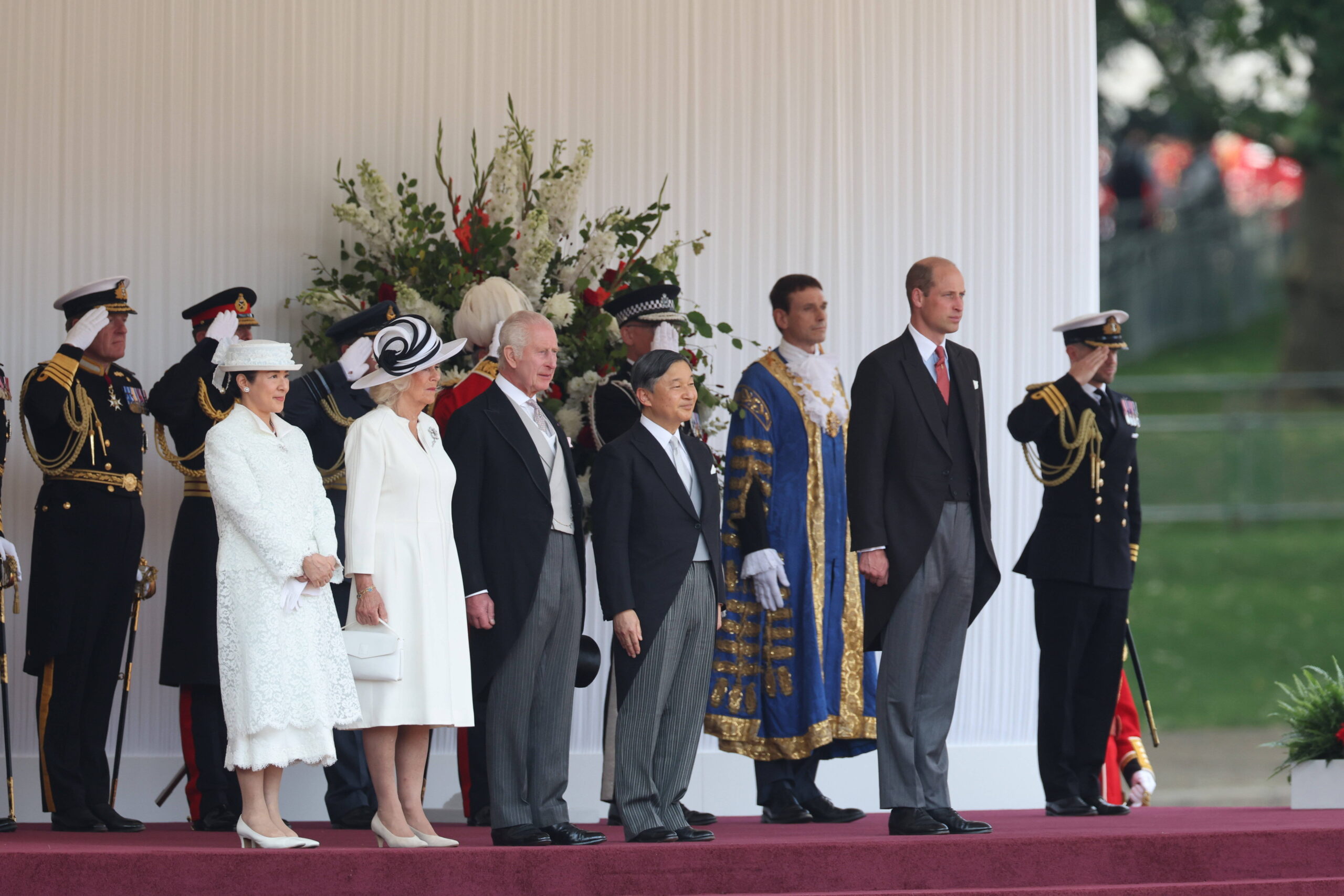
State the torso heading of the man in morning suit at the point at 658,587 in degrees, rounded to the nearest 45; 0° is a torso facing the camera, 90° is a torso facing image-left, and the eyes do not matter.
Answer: approximately 315°

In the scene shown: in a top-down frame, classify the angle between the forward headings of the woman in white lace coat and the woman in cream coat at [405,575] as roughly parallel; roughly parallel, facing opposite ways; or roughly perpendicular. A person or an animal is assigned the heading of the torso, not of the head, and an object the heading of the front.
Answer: roughly parallel

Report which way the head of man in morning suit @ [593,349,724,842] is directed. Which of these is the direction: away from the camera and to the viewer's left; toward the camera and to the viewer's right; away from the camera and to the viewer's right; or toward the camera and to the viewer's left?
toward the camera and to the viewer's right

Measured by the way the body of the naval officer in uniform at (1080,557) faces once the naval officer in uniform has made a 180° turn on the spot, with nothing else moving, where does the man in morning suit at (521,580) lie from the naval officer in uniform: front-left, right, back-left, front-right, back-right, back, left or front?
left

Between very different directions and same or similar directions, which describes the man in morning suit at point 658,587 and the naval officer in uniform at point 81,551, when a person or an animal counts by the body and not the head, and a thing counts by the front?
same or similar directions

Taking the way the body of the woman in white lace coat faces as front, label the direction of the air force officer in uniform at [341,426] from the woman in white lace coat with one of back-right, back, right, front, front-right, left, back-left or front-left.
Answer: back-left

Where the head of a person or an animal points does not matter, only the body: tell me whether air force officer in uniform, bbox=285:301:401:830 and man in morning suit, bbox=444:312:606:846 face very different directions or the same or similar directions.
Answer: same or similar directions

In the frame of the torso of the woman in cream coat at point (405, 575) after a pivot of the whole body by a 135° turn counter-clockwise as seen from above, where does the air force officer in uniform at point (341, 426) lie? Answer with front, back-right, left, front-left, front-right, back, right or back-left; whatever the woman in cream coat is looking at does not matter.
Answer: front

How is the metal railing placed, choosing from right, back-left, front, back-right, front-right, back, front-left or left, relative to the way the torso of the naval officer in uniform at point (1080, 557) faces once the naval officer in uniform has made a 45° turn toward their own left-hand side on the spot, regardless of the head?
left

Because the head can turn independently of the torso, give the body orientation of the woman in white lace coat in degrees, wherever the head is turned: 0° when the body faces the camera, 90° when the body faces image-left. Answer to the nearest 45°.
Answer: approximately 315°

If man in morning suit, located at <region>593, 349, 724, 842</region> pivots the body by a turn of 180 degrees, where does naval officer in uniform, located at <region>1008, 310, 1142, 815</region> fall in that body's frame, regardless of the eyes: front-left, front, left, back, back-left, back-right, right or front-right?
right

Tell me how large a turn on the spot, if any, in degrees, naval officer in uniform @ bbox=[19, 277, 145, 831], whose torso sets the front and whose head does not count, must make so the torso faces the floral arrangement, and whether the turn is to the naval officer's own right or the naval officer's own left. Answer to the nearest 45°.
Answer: approximately 45° to the naval officer's own left

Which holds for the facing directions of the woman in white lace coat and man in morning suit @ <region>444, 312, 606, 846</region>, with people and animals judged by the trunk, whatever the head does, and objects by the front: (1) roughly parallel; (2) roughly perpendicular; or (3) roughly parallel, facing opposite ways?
roughly parallel

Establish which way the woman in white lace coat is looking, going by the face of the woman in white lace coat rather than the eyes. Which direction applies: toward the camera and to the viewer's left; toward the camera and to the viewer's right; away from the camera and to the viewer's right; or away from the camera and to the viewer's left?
toward the camera and to the viewer's right

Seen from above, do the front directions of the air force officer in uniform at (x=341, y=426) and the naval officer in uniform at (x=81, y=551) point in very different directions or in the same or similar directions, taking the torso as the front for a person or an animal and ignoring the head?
same or similar directions
